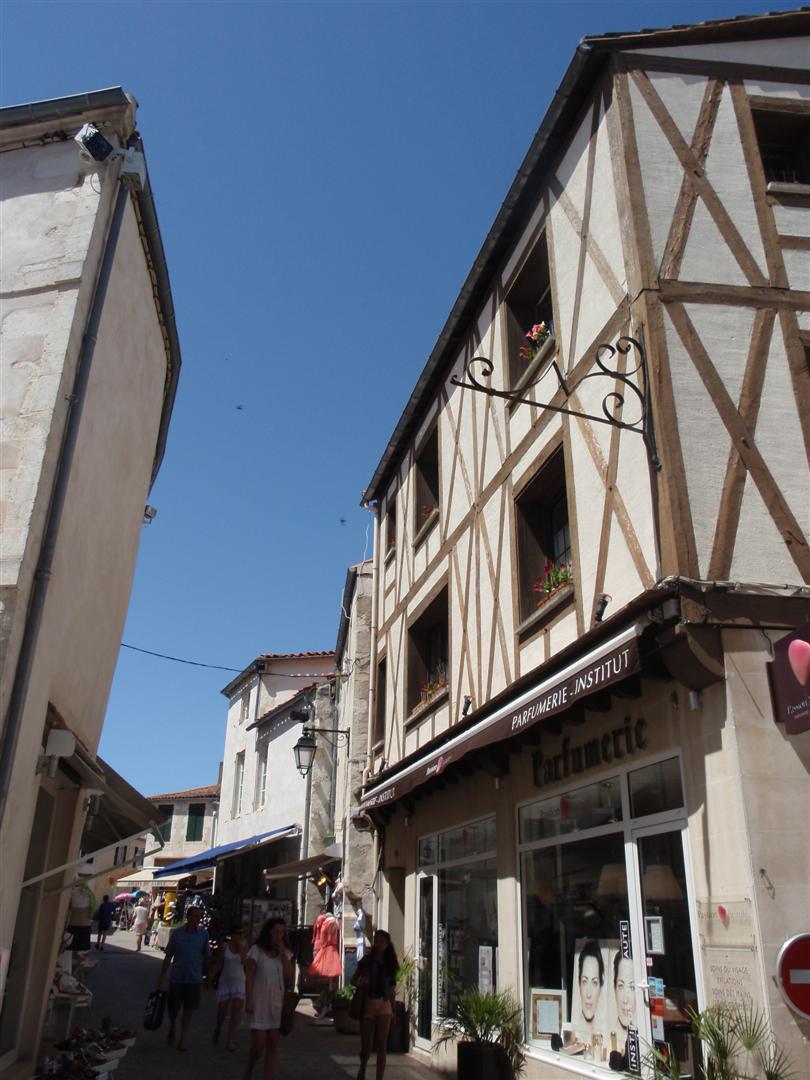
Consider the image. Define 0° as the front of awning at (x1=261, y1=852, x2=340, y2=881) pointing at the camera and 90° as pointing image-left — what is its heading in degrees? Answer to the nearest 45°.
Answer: approximately 45°

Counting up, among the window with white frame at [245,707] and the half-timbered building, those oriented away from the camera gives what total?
0

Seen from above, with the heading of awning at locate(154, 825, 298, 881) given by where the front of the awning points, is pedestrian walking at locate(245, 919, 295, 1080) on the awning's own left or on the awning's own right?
on the awning's own left

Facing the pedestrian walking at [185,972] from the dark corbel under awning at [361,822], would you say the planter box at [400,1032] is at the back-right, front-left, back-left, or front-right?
front-left

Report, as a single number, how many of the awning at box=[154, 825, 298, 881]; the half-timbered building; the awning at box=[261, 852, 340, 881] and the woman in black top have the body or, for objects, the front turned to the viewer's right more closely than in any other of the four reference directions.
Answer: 0

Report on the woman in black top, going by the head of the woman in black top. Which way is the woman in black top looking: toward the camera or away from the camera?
toward the camera

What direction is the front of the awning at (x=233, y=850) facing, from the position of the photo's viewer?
facing the viewer and to the left of the viewer

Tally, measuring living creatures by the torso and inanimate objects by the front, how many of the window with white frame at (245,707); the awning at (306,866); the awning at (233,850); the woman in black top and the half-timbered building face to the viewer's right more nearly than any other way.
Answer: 0

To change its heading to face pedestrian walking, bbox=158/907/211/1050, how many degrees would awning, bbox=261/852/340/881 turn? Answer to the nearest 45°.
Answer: approximately 45° to its left

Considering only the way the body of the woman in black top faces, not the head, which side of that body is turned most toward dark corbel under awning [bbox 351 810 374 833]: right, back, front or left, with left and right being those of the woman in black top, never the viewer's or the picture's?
back

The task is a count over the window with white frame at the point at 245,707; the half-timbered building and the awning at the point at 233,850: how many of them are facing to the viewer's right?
0

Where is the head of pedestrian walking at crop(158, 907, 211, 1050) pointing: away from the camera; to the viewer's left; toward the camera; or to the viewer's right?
toward the camera

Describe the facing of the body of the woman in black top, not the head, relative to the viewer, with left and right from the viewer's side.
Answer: facing the viewer
